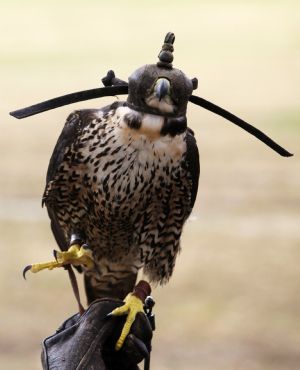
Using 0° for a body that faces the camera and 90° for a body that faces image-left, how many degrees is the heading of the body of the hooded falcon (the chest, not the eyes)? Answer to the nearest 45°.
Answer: approximately 0°
